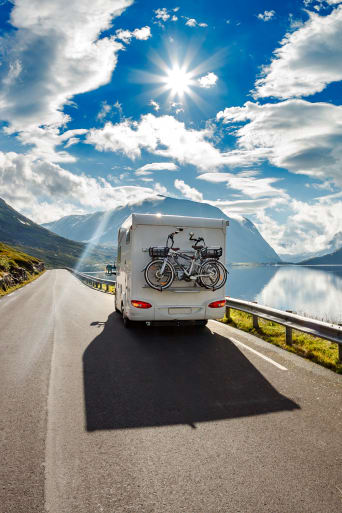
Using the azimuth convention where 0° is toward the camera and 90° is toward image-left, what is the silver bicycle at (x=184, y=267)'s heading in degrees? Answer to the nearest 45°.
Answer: approximately 90°

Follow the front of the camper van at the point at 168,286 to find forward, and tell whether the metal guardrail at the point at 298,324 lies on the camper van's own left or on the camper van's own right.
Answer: on the camper van's own right

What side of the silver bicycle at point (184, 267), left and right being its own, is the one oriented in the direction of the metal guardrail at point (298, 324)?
back

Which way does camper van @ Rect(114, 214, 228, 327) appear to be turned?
away from the camera
